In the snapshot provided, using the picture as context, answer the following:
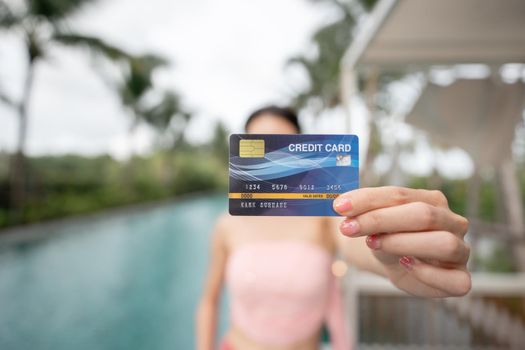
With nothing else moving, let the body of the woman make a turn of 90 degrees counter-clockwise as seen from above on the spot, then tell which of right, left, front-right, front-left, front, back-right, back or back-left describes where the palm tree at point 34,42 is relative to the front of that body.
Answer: back-left

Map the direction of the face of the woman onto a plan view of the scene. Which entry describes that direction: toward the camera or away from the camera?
toward the camera

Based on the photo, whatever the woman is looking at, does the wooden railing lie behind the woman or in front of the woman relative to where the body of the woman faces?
behind

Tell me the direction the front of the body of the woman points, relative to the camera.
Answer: toward the camera
